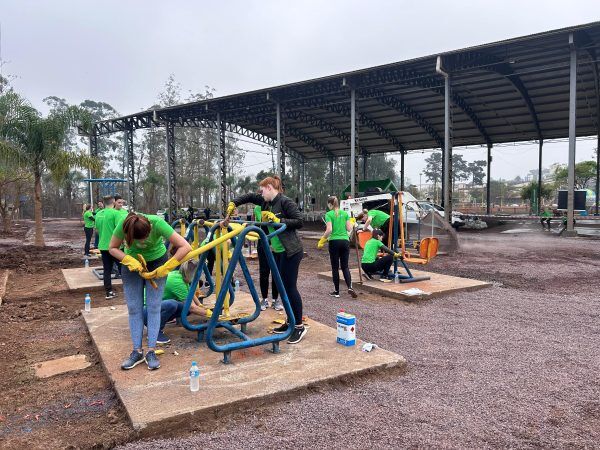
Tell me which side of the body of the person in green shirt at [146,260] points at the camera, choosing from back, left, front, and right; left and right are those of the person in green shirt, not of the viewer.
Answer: front

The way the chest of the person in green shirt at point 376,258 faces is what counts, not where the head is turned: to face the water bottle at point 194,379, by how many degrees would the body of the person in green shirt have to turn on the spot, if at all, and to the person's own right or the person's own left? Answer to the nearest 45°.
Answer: approximately 135° to the person's own right

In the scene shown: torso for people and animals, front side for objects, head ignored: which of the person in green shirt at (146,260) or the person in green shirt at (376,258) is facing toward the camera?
the person in green shirt at (146,260)

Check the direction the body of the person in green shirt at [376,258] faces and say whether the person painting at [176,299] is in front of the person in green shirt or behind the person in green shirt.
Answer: behind

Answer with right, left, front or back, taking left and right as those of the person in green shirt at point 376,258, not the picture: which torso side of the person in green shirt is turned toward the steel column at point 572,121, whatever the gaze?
front

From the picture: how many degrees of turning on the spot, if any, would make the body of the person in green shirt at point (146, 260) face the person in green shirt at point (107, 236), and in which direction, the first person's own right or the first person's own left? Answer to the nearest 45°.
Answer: approximately 180°

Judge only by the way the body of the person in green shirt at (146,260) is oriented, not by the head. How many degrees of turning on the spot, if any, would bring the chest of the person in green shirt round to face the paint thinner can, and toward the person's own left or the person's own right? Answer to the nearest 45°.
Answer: approximately 90° to the person's own left

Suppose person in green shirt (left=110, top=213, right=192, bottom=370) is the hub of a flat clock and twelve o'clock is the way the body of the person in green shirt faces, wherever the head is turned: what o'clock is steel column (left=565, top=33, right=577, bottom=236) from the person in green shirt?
The steel column is roughly at 8 o'clock from the person in green shirt.
